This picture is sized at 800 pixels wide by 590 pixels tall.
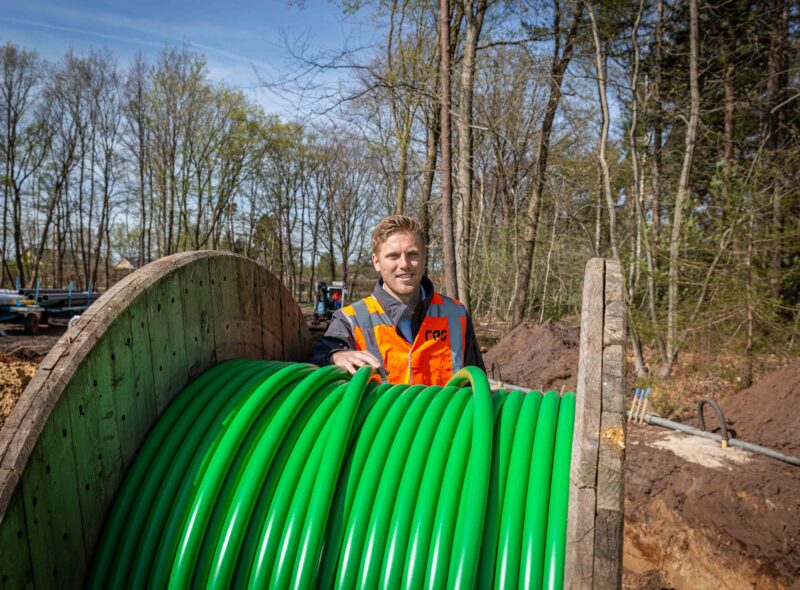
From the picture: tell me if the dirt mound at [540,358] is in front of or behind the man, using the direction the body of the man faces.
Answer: behind

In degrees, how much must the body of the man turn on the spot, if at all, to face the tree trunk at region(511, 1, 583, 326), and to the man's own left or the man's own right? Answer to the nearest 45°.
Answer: approximately 180°

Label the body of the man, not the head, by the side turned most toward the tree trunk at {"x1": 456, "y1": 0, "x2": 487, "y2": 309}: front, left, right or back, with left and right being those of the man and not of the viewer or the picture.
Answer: back

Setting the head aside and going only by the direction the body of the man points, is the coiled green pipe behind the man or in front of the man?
in front

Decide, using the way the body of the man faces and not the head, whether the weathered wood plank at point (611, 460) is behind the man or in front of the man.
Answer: in front

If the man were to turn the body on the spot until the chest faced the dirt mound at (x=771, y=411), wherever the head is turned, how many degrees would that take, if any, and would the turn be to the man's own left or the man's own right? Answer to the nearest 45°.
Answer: approximately 135° to the man's own left

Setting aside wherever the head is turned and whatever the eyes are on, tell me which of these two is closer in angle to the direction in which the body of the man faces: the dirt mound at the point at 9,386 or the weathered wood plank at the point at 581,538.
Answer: the weathered wood plank

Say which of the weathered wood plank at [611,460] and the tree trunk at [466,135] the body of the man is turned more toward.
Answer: the weathered wood plank

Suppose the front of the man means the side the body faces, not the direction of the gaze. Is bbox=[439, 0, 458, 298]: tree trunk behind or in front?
behind

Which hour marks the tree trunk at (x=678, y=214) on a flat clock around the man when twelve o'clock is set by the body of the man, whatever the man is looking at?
The tree trunk is roughly at 7 o'clock from the man.

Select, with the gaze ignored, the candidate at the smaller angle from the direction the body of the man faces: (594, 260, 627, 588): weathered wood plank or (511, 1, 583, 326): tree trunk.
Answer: the weathered wood plank

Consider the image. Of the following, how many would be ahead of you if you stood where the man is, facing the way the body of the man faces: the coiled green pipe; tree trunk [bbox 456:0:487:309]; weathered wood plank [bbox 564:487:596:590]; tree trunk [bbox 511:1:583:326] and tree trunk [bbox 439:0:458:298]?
2
